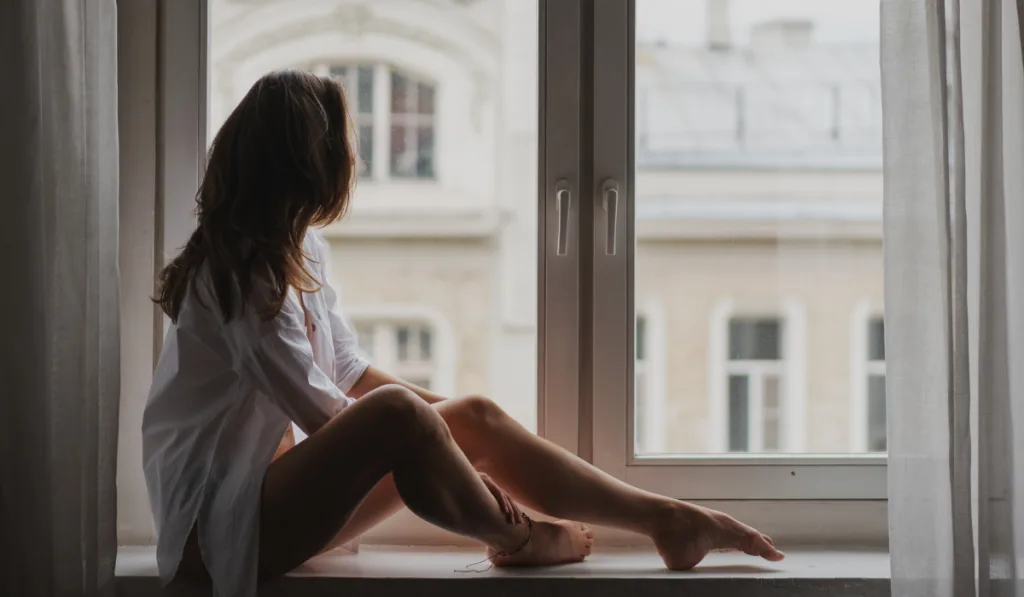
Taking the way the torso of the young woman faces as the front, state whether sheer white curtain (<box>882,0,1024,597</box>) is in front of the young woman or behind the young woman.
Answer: in front

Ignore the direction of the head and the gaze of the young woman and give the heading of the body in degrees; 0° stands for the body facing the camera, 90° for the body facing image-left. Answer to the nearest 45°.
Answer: approximately 270°

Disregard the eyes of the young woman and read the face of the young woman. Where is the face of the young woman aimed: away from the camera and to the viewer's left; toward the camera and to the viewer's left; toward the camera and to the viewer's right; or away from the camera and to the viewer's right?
away from the camera and to the viewer's right
